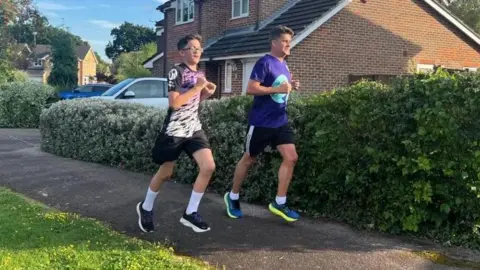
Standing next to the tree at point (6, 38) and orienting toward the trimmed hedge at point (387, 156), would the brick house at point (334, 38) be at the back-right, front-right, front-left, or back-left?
front-left

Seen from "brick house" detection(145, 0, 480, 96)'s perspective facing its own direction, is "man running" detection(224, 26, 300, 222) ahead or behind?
ahead

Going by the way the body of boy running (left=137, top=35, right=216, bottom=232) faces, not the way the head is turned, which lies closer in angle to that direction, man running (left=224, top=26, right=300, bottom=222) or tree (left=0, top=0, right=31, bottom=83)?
the man running

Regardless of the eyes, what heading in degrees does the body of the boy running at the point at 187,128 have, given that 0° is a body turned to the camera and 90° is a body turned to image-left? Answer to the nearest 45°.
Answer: approximately 315°

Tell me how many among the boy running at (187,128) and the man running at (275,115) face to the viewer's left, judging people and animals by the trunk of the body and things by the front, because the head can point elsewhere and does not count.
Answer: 0

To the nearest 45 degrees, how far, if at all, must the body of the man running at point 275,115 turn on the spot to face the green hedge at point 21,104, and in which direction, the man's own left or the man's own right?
approximately 180°

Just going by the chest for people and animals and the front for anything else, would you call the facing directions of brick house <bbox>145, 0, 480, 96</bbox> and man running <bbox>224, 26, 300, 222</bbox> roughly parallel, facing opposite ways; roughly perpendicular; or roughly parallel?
roughly perpendicular

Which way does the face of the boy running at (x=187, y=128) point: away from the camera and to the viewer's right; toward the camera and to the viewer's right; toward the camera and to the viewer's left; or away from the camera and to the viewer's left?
toward the camera and to the viewer's right

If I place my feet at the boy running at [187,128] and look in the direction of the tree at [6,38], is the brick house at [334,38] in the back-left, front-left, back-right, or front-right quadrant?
front-right

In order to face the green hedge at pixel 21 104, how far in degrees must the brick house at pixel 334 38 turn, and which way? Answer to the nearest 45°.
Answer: approximately 45° to its right

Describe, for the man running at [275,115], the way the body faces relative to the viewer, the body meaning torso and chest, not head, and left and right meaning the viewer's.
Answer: facing the viewer and to the right of the viewer

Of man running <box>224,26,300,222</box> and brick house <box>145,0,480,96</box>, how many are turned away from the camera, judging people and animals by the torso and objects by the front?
0

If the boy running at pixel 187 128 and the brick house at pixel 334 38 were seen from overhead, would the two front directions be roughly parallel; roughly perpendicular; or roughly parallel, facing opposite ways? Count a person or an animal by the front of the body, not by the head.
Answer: roughly perpendicular

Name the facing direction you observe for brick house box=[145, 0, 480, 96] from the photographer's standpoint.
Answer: facing the viewer and to the left of the viewer

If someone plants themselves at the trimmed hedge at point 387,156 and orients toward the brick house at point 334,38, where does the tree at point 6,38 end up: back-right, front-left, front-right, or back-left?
front-left
